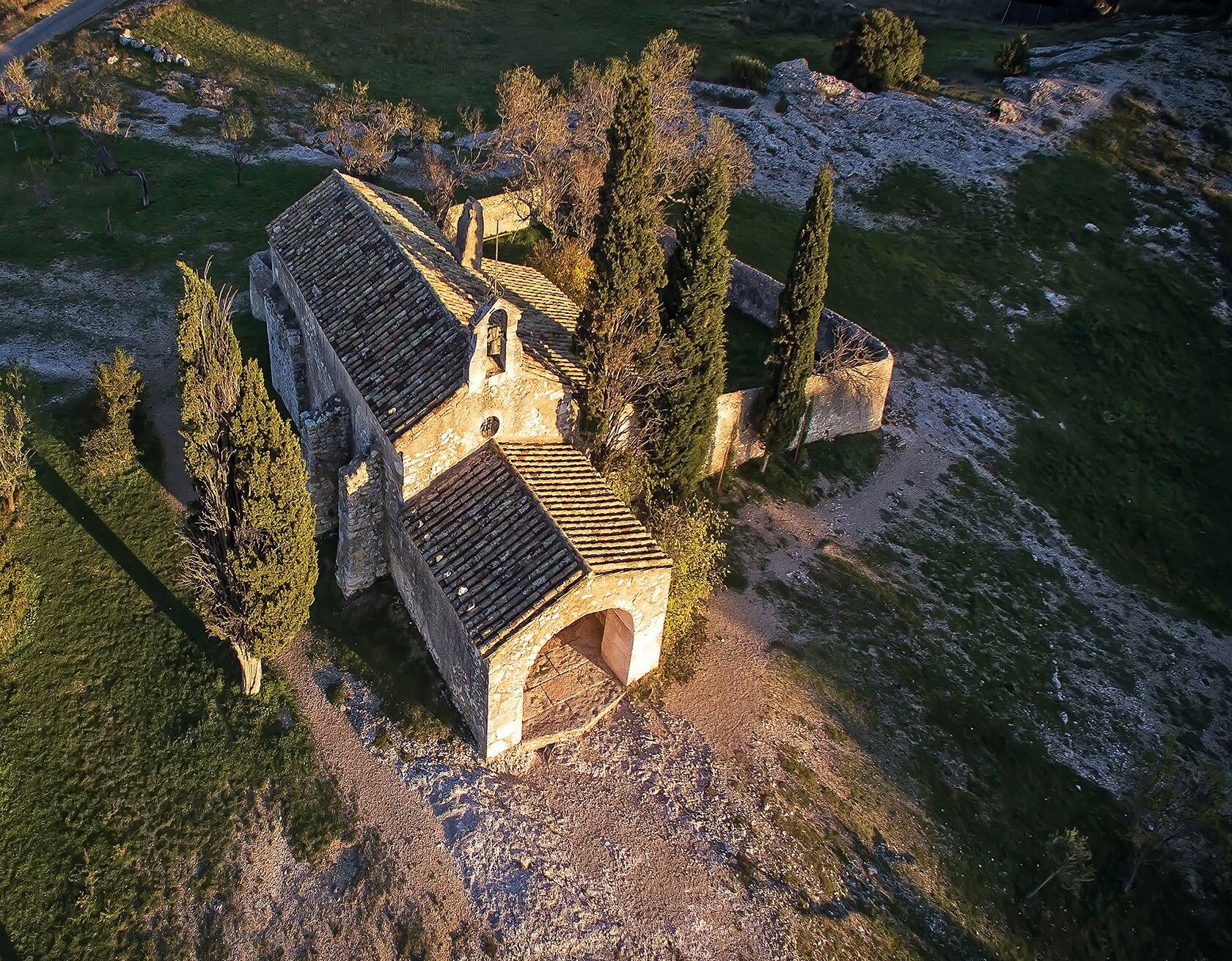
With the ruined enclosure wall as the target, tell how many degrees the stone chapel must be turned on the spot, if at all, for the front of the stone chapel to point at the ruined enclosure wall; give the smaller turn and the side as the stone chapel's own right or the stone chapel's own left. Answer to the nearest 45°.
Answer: approximately 90° to the stone chapel's own left

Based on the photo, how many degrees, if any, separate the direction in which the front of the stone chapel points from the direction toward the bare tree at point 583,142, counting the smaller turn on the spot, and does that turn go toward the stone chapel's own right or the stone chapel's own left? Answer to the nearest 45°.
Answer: approximately 135° to the stone chapel's own left

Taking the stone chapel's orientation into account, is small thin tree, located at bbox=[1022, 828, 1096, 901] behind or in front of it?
in front

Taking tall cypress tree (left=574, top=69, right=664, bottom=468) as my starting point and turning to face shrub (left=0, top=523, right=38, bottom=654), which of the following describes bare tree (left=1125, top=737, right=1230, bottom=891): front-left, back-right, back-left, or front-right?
back-left

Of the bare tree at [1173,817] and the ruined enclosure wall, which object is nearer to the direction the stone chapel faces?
the bare tree

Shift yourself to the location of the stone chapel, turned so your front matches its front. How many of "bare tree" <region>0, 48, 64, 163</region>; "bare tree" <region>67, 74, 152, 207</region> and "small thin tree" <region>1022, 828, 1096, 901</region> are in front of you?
1

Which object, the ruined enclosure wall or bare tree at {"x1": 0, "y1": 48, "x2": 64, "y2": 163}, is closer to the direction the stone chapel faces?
the ruined enclosure wall

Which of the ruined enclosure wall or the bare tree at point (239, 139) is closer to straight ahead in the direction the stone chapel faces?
the ruined enclosure wall

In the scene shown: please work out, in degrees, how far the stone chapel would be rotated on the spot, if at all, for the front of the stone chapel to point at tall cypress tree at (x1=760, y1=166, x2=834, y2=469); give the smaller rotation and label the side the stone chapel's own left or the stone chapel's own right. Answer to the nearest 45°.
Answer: approximately 90° to the stone chapel's own left

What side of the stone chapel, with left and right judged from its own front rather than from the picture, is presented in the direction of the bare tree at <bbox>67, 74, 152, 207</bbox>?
back

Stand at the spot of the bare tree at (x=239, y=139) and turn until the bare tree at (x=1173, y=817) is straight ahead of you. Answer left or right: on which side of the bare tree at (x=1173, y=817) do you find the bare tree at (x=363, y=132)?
left

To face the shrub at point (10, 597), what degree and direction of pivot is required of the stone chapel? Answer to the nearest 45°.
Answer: approximately 135° to its right

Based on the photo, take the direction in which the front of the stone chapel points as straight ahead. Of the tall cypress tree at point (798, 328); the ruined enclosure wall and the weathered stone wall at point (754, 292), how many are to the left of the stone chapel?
3

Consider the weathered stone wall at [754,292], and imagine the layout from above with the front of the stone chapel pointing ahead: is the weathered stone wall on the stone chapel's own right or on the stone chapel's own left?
on the stone chapel's own left

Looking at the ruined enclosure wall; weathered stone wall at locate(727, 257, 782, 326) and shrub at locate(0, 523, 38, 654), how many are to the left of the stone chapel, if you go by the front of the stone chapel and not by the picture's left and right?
2

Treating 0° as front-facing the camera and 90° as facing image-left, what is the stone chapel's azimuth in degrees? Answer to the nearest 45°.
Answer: approximately 315°

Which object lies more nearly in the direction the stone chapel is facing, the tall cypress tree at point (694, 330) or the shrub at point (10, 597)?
the tall cypress tree
